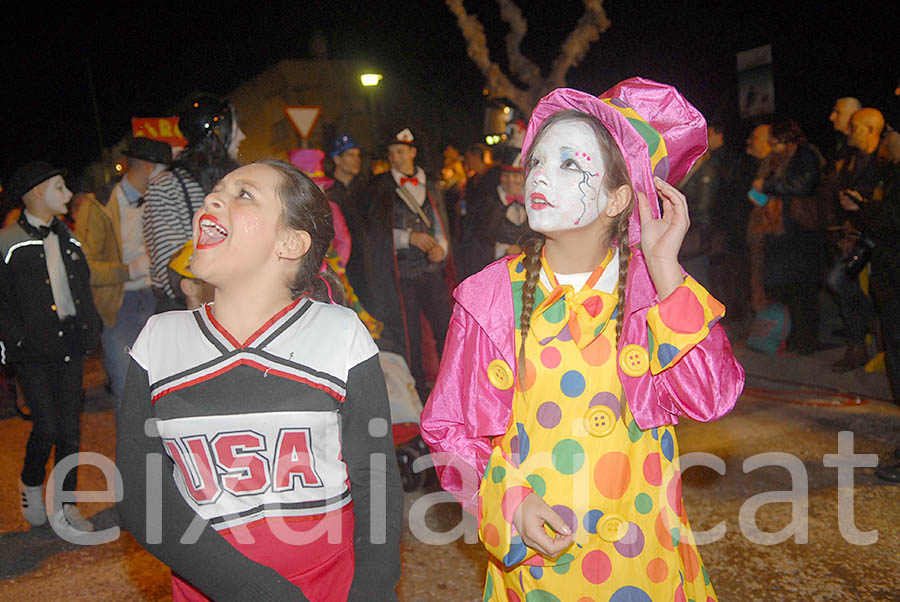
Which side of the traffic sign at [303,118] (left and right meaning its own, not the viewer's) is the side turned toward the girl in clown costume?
front

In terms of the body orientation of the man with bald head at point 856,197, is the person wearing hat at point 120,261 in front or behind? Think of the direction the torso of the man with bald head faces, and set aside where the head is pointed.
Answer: in front

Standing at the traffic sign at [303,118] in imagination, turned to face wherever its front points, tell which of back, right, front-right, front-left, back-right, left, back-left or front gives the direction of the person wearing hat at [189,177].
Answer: front

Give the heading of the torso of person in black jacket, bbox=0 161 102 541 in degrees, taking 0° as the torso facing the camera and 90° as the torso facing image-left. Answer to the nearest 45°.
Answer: approximately 315°

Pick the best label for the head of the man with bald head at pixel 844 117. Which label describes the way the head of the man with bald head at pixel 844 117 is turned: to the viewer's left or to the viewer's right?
to the viewer's left

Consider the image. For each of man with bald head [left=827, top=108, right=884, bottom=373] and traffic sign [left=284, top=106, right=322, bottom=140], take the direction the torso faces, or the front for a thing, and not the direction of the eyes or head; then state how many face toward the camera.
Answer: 1

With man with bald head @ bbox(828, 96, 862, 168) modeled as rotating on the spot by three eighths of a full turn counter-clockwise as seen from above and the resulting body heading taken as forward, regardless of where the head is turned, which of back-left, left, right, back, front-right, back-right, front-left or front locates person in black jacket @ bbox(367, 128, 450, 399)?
right

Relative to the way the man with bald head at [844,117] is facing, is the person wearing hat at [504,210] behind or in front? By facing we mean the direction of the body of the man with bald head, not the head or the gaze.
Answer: in front

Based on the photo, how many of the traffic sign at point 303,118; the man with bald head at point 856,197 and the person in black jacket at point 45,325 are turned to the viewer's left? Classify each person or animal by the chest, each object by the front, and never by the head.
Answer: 1

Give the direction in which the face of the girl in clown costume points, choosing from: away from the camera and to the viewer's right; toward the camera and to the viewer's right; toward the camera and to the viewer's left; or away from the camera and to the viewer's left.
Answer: toward the camera and to the viewer's left

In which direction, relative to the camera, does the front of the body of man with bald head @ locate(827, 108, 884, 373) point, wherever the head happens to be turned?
to the viewer's left

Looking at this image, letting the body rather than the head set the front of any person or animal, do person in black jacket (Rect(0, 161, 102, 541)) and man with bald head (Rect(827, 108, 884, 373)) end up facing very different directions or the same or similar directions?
very different directions

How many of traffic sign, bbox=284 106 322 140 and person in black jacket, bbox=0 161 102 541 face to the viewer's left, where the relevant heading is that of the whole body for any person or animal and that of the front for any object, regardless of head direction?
0

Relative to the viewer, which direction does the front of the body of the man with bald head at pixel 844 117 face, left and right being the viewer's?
facing to the left of the viewer

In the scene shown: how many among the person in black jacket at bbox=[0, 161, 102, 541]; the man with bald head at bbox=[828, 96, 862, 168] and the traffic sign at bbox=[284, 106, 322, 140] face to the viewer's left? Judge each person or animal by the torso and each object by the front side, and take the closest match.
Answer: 1

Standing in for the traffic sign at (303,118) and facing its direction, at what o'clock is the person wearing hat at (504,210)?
The person wearing hat is roughly at 11 o'clock from the traffic sign.

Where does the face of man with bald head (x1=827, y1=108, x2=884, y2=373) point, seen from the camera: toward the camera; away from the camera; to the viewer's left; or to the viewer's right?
to the viewer's left
